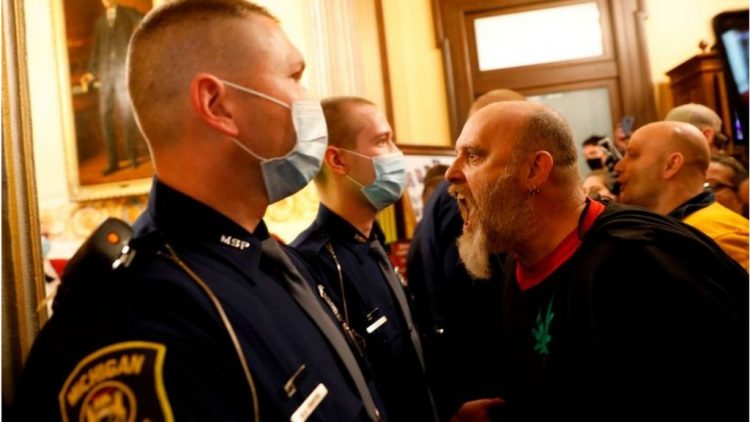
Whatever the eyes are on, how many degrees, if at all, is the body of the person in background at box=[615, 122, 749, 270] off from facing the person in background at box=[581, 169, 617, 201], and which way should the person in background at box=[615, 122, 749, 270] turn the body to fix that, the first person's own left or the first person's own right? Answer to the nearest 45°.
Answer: approximately 90° to the first person's own right

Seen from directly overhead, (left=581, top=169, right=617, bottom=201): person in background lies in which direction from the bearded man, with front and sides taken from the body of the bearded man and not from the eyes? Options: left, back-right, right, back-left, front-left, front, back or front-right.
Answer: right

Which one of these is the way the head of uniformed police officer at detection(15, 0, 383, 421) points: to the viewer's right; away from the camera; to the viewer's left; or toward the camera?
to the viewer's right

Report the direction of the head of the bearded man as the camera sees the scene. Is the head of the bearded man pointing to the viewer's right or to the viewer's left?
to the viewer's left

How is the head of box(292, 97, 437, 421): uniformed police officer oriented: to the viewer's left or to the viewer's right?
to the viewer's right

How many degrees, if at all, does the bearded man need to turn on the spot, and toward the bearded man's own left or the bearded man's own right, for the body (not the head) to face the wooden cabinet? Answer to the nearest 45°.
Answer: approximately 90° to the bearded man's own right

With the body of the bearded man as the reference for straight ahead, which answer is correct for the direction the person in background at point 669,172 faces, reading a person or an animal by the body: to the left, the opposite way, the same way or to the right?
the same way

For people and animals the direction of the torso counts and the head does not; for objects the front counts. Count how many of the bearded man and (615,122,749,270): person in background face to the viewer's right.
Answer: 0

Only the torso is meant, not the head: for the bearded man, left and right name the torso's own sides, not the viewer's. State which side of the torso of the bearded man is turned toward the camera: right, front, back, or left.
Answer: left

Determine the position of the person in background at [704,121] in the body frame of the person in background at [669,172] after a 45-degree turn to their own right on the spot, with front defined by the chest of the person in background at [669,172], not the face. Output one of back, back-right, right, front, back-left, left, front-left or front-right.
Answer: front-right

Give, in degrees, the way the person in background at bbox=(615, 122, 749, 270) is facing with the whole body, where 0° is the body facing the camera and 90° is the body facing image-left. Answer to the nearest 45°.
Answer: approximately 90°
